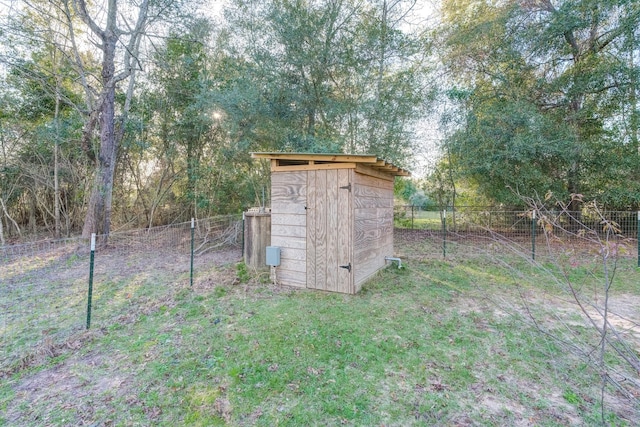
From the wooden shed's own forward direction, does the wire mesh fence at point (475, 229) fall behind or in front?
behind

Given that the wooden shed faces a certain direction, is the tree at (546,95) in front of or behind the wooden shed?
behind

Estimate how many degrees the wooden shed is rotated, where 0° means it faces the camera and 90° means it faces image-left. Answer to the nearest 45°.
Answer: approximately 45°
